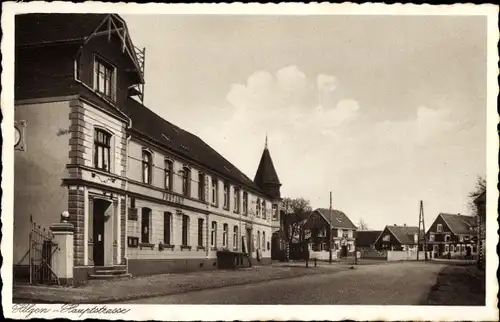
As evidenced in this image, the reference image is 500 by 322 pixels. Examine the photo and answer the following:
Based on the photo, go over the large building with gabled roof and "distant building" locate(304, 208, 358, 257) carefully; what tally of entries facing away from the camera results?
0

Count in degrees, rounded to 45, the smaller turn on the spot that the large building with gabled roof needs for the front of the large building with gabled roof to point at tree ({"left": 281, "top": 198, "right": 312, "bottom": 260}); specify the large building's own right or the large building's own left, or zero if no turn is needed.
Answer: approximately 90° to the large building's own left

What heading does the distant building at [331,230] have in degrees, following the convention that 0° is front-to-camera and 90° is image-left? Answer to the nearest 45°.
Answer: approximately 315°

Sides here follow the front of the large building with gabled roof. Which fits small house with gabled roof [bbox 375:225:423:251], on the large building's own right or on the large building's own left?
on the large building's own left

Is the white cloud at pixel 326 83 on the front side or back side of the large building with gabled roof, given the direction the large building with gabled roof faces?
on the front side

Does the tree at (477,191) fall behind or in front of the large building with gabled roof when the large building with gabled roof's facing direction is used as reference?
in front

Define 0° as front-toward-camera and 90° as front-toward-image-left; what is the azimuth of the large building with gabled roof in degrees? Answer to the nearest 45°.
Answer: approximately 315°

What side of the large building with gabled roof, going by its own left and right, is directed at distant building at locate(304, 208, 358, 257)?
left
